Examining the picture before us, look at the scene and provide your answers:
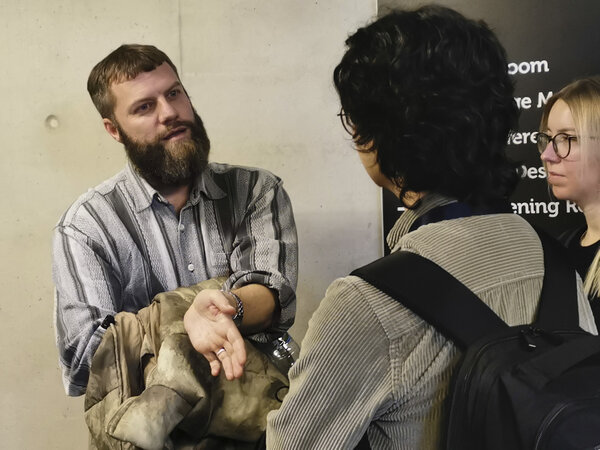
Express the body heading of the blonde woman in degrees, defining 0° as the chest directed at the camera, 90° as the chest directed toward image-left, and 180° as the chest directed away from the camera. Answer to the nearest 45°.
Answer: approximately 45°

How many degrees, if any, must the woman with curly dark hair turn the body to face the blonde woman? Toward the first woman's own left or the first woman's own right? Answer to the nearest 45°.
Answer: approximately 45° to the first woman's own right

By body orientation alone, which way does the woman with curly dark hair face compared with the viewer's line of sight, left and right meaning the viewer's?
facing away from the viewer and to the left of the viewer

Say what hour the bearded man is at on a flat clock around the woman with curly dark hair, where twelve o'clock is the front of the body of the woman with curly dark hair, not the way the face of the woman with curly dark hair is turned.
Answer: The bearded man is roughly at 12 o'clock from the woman with curly dark hair.

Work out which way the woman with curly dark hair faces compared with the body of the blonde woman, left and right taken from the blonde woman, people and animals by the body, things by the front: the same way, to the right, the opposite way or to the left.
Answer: to the right

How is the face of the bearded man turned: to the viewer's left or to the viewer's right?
to the viewer's right

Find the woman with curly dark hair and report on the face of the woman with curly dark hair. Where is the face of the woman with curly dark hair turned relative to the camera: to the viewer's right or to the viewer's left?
to the viewer's left
